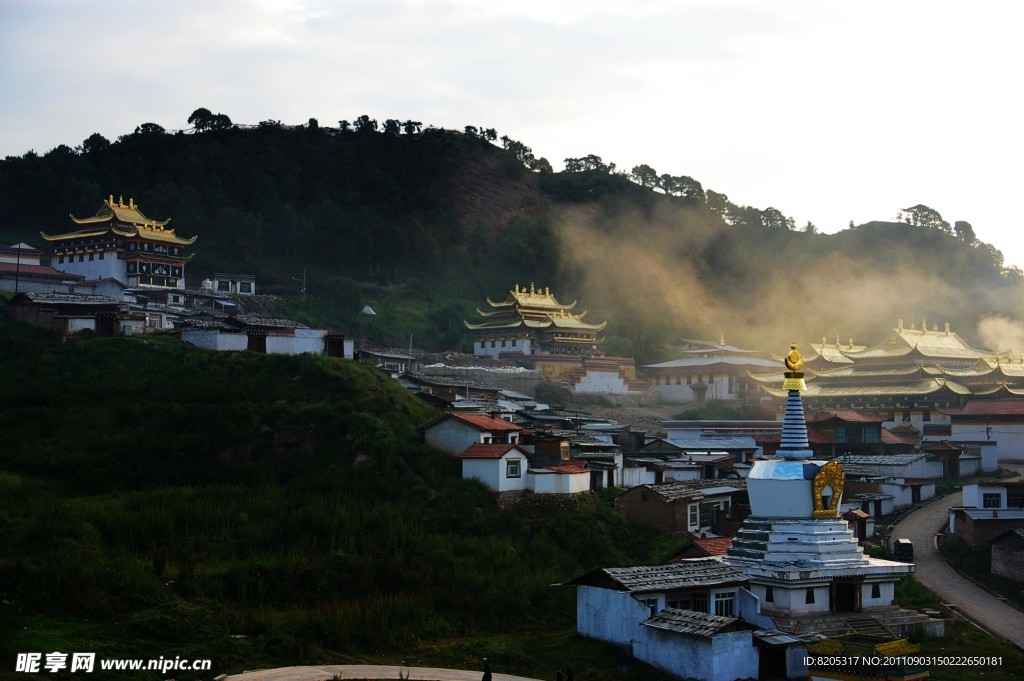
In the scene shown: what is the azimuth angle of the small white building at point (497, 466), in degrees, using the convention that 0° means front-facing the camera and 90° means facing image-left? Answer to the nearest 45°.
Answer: approximately 315°

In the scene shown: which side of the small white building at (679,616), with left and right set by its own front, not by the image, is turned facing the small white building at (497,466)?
back

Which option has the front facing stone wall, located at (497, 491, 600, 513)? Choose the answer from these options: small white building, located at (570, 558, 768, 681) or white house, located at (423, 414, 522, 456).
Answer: the white house

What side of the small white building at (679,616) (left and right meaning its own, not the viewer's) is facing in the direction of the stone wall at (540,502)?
back

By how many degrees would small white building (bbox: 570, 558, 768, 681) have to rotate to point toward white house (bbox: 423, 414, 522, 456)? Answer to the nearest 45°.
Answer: approximately 180°

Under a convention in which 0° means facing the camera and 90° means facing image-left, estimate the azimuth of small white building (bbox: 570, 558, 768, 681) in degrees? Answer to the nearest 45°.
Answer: approximately 315°

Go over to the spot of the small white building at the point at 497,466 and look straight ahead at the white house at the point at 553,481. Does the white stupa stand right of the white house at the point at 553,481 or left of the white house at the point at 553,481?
right

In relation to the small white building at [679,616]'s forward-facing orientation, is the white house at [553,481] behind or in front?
behind
